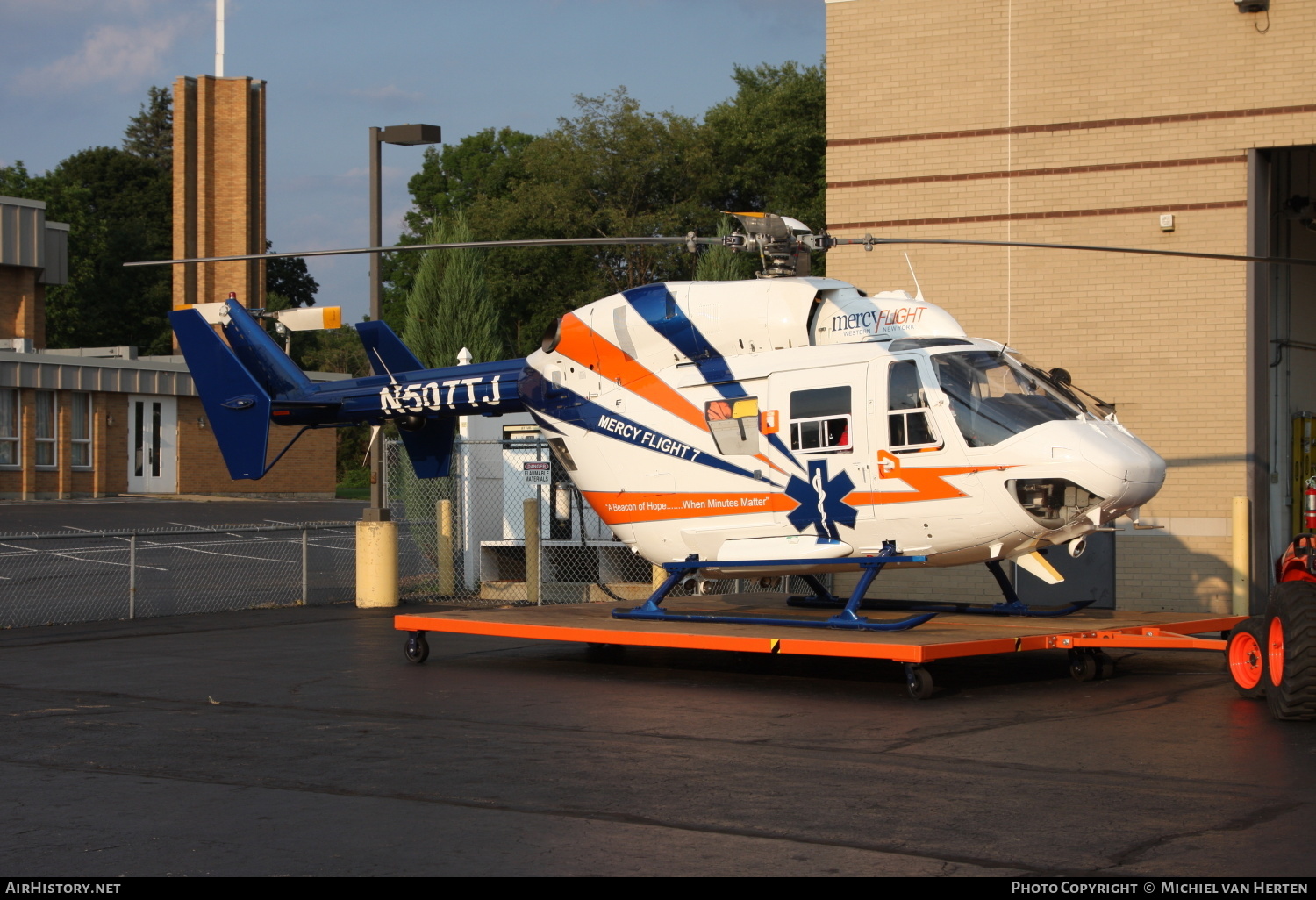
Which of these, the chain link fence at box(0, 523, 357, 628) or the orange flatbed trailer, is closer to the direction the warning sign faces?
the orange flatbed trailer

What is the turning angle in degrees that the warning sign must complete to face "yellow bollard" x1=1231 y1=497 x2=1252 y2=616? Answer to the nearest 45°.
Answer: approximately 45° to its left

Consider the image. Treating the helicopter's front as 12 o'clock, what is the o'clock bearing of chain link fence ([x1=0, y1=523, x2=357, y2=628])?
The chain link fence is roughly at 6 o'clock from the helicopter.

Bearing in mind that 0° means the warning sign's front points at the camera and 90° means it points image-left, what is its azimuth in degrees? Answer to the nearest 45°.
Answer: approximately 0°

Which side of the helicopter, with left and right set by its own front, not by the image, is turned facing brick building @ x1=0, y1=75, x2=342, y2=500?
back

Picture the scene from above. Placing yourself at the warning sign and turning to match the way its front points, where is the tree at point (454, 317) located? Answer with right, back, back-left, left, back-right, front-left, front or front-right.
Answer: back

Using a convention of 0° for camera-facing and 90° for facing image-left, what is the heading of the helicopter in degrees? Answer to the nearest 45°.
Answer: approximately 315°

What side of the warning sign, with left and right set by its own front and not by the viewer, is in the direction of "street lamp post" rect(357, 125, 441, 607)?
right

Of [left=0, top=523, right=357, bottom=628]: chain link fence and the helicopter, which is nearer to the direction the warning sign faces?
the helicopter

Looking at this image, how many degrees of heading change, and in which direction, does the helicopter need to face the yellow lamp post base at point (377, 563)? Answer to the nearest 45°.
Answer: approximately 180°

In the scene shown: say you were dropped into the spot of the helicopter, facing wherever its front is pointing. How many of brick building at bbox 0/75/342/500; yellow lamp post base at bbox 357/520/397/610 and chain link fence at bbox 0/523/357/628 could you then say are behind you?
3
